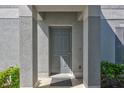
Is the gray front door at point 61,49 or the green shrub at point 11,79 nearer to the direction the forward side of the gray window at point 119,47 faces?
the green shrub

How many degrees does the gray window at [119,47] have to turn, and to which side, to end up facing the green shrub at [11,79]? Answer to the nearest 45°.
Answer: approximately 45° to its right

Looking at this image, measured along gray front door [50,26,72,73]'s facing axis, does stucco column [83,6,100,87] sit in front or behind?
in front

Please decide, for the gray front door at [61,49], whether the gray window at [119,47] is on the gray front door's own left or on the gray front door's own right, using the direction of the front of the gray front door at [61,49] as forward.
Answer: on the gray front door's own left

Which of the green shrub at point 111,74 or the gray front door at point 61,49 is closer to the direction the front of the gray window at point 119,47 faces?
the green shrub

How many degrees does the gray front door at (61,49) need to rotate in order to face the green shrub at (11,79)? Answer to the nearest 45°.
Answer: approximately 45° to its right

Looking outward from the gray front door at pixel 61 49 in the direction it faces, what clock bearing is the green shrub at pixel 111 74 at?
The green shrub is roughly at 11 o'clock from the gray front door.

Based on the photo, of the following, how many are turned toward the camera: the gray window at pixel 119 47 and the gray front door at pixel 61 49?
2

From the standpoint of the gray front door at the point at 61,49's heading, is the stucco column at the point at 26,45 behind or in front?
in front

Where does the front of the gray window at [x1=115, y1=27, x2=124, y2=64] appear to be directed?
toward the camera

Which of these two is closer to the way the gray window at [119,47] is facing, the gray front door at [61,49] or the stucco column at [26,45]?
the stucco column

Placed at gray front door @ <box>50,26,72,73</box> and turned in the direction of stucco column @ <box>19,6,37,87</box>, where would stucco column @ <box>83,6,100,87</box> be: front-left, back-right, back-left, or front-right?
front-left

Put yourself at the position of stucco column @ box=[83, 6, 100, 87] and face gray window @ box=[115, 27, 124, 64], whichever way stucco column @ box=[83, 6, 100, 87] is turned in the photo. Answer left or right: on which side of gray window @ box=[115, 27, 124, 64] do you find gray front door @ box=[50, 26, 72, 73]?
left

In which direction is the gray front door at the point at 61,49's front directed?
toward the camera

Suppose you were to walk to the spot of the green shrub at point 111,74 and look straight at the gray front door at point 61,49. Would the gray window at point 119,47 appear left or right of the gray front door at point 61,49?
right

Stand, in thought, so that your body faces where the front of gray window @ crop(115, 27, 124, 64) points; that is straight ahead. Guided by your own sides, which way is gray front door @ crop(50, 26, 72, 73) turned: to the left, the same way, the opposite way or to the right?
the same way
